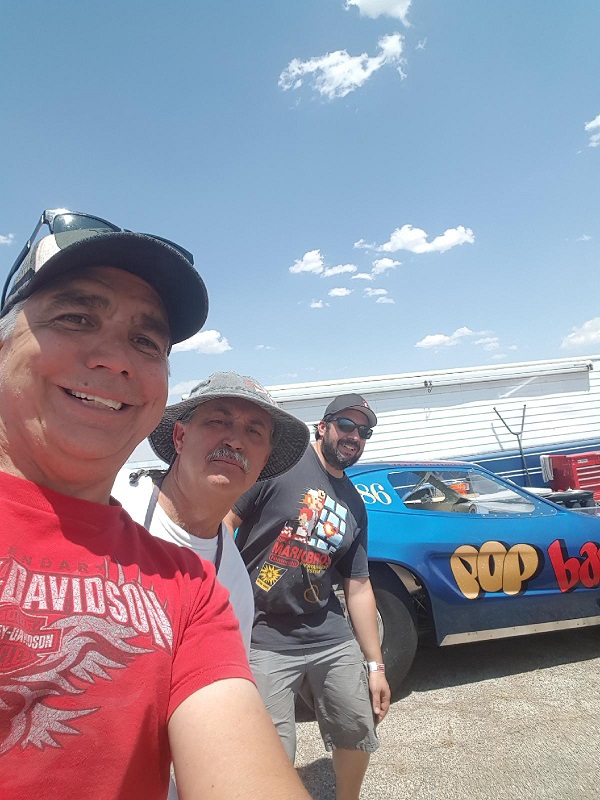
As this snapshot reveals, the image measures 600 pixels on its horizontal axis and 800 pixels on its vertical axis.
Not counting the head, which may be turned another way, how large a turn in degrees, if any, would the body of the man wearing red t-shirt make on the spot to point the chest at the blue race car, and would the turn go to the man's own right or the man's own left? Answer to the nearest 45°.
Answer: approximately 135° to the man's own left

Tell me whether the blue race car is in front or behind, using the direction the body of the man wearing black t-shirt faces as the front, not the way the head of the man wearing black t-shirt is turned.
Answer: behind

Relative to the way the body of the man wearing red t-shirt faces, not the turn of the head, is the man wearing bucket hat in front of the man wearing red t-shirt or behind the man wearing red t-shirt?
behind

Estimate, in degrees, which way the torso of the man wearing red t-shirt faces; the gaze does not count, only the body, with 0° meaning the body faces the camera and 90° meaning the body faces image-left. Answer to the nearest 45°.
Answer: approximately 0°

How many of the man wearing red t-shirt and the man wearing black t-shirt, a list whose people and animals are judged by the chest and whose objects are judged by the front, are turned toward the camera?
2

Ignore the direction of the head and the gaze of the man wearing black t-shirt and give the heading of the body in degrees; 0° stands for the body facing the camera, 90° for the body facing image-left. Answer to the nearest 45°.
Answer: approximately 0°
